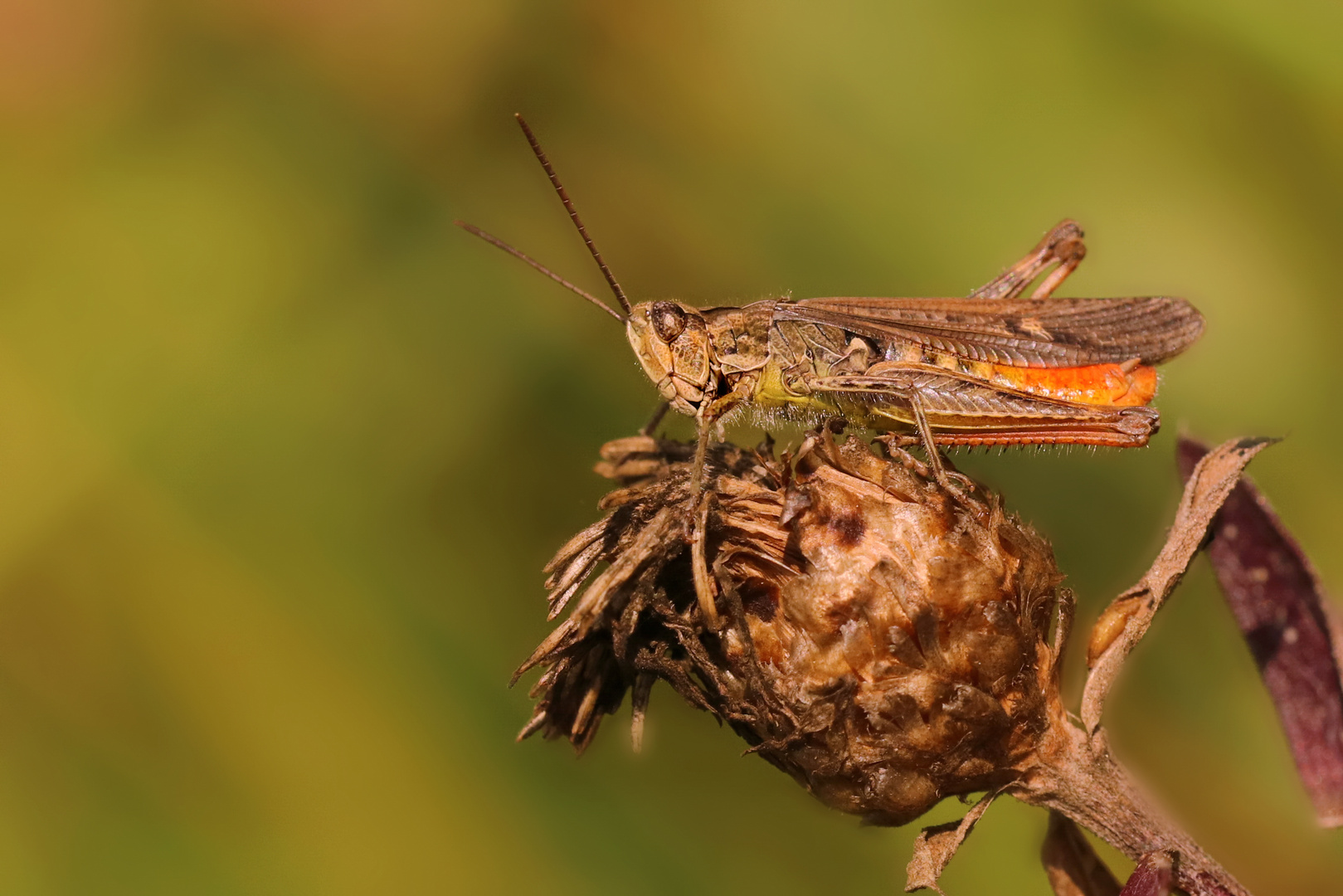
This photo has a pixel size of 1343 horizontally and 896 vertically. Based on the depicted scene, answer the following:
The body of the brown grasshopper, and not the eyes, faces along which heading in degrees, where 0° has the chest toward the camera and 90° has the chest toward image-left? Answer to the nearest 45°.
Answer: approximately 90°

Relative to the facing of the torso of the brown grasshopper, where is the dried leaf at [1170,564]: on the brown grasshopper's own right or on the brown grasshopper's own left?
on the brown grasshopper's own left
